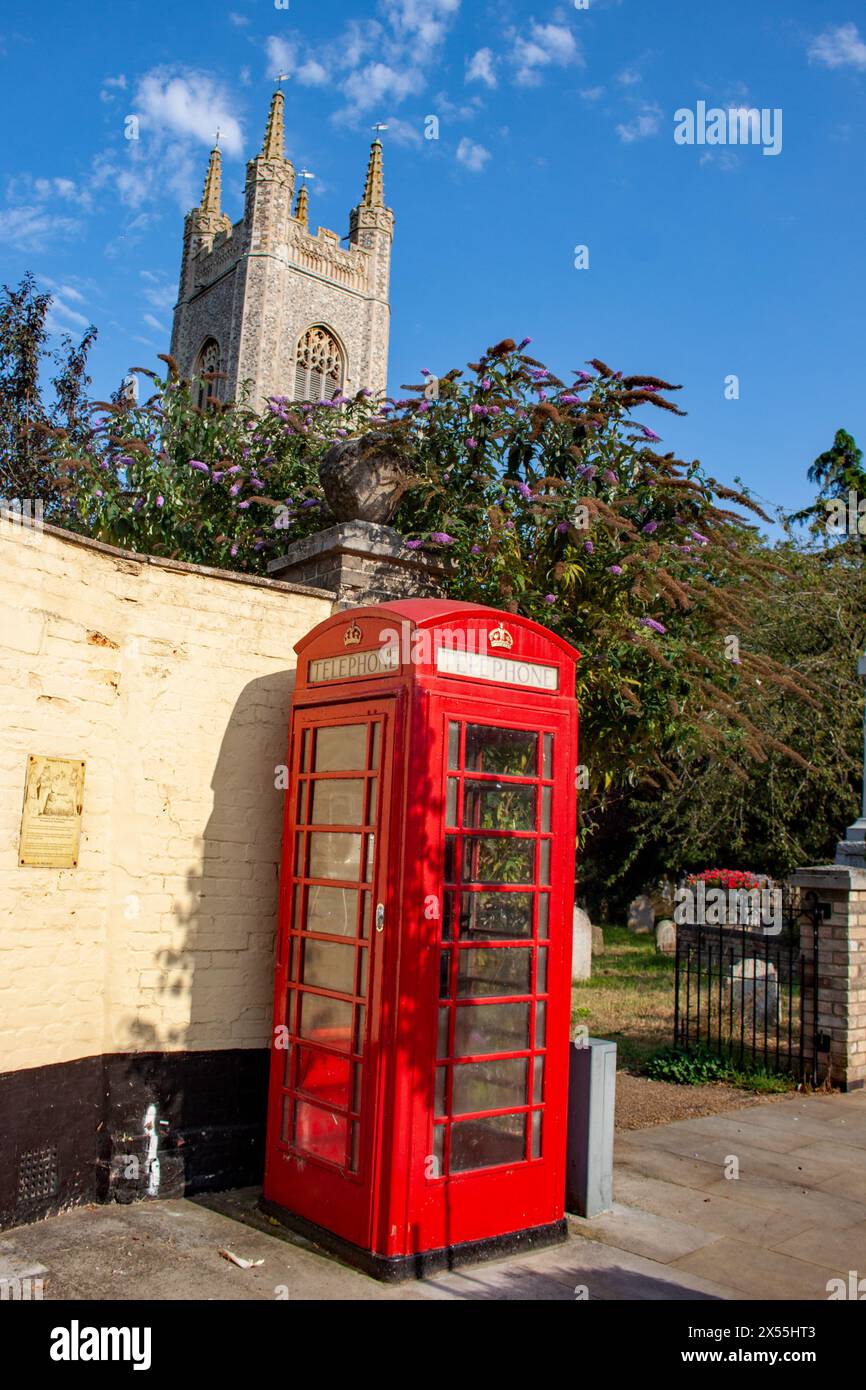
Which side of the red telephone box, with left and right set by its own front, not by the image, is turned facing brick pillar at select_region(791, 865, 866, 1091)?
back

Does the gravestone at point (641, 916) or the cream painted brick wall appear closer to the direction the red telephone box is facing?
the cream painted brick wall

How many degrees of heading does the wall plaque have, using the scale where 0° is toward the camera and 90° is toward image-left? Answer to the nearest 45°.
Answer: approximately 0°

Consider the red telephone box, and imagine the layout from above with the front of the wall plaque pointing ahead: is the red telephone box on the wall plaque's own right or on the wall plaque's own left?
on the wall plaque's own left

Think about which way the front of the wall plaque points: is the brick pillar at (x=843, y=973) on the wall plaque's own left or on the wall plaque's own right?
on the wall plaque's own left

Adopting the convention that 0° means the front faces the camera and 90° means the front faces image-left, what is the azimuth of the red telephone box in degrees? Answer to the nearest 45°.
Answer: approximately 45°

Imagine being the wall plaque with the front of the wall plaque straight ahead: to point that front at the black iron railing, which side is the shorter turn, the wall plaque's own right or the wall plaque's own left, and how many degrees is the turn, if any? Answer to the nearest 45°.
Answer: approximately 135° to the wall plaque's own left

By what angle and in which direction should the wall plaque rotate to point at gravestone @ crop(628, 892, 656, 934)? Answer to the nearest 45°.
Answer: approximately 135° to its left
